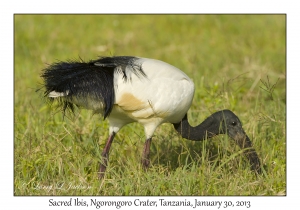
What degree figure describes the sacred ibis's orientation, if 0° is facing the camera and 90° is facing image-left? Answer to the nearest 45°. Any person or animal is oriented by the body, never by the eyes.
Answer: approximately 270°
